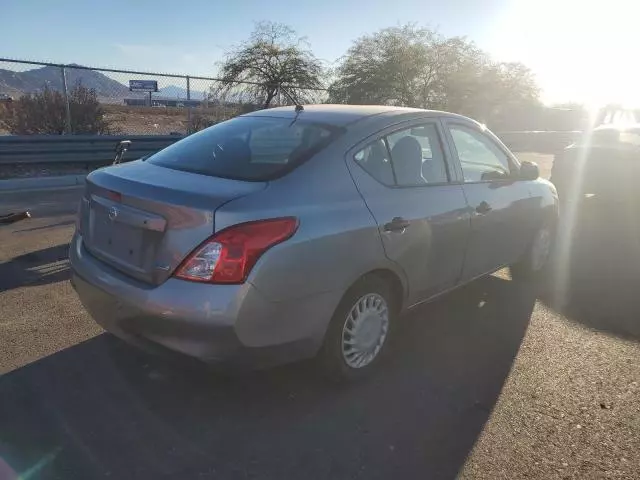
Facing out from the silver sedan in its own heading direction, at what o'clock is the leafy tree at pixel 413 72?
The leafy tree is roughly at 11 o'clock from the silver sedan.

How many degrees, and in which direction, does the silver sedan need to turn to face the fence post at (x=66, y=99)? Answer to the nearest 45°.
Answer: approximately 90° to its left

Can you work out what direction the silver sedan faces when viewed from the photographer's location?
facing away from the viewer and to the right of the viewer

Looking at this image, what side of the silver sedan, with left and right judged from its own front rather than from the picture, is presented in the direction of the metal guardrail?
left

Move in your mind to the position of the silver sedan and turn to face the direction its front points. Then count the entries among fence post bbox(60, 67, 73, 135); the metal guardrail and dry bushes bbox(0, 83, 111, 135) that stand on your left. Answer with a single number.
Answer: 3

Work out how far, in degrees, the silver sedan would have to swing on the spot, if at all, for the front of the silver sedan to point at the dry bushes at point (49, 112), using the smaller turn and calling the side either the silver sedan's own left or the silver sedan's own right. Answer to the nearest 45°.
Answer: approximately 90° to the silver sedan's own left
